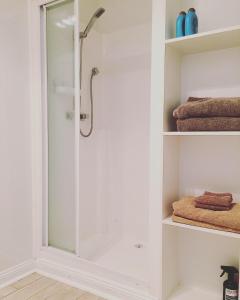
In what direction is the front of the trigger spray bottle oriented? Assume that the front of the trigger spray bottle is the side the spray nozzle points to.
to the viewer's left

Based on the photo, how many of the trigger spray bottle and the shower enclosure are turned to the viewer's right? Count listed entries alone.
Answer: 0

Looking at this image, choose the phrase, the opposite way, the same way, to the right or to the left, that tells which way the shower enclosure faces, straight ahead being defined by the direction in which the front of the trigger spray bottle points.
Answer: to the left

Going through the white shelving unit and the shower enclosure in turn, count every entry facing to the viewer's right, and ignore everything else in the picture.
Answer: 0

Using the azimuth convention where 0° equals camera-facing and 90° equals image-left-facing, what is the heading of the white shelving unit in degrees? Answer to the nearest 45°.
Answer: approximately 45°

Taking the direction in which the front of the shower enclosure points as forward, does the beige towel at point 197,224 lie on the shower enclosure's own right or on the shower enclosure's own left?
on the shower enclosure's own left

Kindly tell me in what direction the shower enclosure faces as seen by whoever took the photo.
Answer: facing the viewer and to the left of the viewer

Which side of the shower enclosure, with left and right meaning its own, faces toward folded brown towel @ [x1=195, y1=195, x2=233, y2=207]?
left
